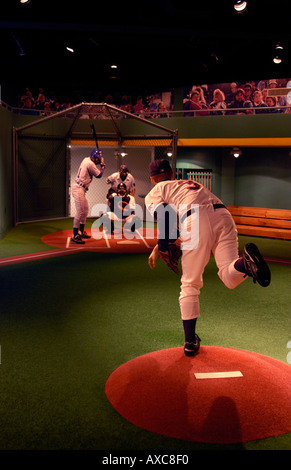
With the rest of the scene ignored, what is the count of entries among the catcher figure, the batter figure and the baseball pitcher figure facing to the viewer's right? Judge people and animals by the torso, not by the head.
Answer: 1

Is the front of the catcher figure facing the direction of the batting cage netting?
no

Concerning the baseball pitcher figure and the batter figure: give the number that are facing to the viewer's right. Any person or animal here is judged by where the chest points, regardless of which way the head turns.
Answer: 1

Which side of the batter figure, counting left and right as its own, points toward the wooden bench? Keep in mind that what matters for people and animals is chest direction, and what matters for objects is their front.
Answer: front

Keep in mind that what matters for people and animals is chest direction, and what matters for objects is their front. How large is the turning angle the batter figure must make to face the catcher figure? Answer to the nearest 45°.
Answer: approximately 45° to its left

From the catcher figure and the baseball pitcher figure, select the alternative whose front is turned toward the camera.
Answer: the catcher figure

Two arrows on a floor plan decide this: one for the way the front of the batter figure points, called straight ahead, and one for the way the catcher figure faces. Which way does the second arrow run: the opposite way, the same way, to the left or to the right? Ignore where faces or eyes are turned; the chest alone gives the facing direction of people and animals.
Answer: to the right

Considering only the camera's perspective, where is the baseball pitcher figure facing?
facing away from the viewer and to the left of the viewer

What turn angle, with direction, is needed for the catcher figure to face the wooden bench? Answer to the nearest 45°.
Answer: approximately 90° to its left

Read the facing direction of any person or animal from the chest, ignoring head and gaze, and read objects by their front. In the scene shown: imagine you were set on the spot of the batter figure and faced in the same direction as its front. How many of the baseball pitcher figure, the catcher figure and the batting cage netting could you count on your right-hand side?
1

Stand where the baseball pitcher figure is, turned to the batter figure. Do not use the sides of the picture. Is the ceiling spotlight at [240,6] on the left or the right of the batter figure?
right

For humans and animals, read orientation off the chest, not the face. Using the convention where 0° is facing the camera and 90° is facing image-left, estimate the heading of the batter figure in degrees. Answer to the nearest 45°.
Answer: approximately 270°

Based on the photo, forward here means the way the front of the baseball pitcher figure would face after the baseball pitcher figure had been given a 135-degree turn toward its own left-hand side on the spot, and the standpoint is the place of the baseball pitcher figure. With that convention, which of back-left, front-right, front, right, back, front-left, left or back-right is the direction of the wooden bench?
back

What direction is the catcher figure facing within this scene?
toward the camera

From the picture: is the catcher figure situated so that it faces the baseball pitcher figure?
yes

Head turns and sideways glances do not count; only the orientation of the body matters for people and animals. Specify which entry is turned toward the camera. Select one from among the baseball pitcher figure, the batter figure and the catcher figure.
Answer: the catcher figure
